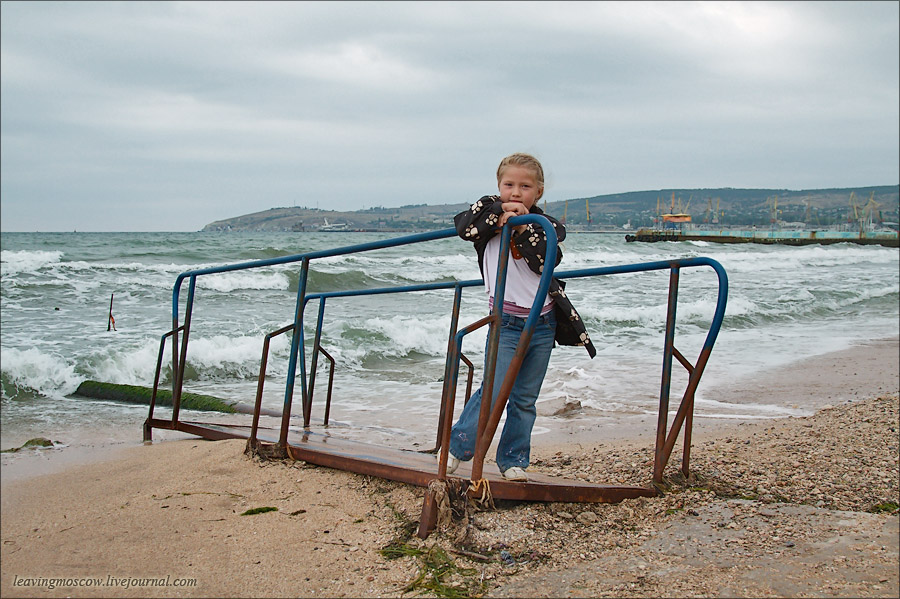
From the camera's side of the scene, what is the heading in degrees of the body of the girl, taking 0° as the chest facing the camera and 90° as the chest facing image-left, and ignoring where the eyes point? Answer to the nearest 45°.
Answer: approximately 0°
